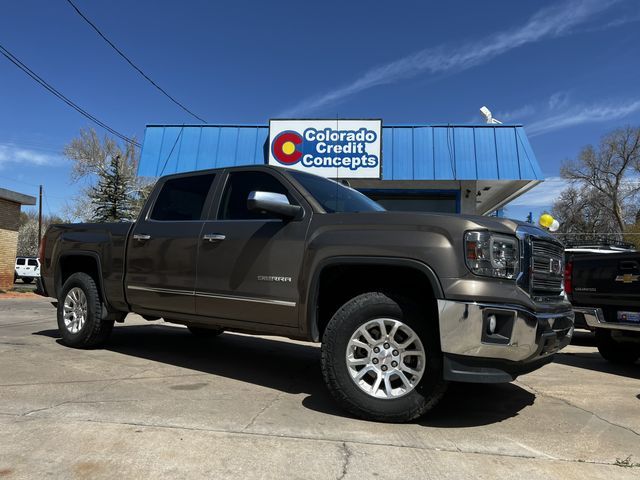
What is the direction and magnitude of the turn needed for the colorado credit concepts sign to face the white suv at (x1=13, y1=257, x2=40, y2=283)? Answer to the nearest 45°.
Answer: approximately 135° to its right

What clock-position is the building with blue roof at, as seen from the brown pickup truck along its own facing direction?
The building with blue roof is roughly at 8 o'clock from the brown pickup truck.

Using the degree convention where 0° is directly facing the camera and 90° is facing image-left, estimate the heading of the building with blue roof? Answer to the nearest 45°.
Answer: approximately 0°

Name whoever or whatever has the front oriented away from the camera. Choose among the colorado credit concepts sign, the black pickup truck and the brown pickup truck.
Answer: the black pickup truck

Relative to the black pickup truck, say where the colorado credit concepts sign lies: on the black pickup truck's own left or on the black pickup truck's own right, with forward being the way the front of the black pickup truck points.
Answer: on the black pickup truck's own left

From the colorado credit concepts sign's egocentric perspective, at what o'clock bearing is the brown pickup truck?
The brown pickup truck is roughly at 12 o'clock from the colorado credit concepts sign.

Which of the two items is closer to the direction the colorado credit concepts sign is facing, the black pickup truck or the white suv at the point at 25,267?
the black pickup truck

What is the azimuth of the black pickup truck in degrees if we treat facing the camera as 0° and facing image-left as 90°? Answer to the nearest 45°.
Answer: approximately 180°

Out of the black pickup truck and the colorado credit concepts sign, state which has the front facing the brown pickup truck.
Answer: the colorado credit concepts sign

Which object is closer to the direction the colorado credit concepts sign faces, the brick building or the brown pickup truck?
the brown pickup truck

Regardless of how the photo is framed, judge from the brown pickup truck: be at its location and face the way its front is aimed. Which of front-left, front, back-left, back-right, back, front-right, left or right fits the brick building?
back
